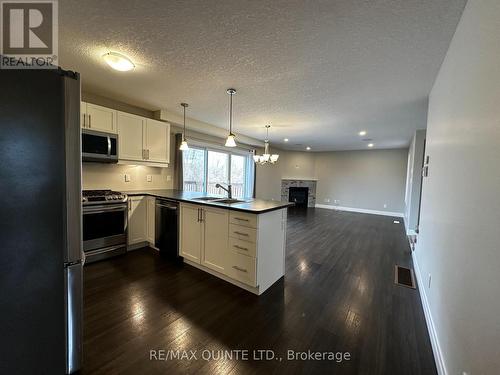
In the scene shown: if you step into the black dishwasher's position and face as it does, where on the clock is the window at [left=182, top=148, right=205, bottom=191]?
The window is roughly at 5 o'clock from the black dishwasher.

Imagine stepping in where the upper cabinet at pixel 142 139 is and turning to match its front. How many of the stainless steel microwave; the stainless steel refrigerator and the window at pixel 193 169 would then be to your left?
1

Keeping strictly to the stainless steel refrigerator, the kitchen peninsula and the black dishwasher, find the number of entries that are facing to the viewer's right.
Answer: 1

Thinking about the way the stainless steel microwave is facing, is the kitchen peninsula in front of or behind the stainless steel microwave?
in front

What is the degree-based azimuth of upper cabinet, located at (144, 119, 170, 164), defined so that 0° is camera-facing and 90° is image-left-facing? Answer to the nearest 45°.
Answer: approximately 315°

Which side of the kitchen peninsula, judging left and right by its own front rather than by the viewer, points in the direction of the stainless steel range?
right

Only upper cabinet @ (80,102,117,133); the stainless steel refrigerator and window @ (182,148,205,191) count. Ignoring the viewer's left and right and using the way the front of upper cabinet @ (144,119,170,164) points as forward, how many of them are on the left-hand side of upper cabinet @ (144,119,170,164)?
1

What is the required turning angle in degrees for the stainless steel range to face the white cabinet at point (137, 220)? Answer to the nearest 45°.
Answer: approximately 90° to its left

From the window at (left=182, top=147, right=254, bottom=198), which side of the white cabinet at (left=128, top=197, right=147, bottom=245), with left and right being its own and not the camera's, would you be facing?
left

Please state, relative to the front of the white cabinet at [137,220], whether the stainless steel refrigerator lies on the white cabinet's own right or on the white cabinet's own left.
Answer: on the white cabinet's own right

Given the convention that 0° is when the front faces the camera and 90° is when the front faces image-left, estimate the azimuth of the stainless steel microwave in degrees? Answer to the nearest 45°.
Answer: approximately 315°

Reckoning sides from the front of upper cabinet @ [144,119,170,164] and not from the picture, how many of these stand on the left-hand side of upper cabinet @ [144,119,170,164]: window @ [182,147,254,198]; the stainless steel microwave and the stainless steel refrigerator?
1

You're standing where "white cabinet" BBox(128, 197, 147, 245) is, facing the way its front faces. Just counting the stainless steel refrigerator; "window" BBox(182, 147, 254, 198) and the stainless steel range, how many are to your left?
1

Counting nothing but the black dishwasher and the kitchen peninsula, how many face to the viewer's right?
0
